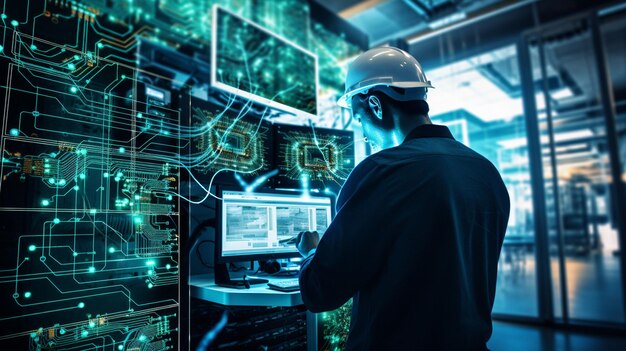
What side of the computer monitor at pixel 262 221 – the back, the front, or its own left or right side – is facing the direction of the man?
front

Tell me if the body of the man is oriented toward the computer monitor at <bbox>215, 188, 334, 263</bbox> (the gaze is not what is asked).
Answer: yes

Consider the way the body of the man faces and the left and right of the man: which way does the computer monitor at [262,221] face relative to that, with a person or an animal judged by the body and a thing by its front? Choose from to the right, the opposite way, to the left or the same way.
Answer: the opposite way

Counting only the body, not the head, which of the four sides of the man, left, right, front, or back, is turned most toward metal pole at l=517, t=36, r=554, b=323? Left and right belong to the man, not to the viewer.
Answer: right

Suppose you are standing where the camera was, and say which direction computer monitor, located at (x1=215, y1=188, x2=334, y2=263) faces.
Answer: facing the viewer and to the right of the viewer

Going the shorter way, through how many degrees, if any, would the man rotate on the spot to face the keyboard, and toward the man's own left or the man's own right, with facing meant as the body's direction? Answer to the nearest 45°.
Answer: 0° — they already face it

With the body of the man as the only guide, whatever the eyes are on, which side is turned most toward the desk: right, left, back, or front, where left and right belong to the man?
front

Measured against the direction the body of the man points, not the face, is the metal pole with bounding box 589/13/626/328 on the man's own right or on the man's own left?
on the man's own right

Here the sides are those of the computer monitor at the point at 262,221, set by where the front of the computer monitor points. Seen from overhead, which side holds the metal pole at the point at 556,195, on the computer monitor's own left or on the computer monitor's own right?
on the computer monitor's own left

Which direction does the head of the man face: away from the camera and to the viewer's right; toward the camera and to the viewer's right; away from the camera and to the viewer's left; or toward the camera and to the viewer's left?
away from the camera and to the viewer's left

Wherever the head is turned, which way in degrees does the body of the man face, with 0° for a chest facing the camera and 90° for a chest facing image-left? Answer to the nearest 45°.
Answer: approximately 135°

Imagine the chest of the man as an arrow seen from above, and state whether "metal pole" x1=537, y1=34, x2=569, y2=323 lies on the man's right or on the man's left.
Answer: on the man's right
